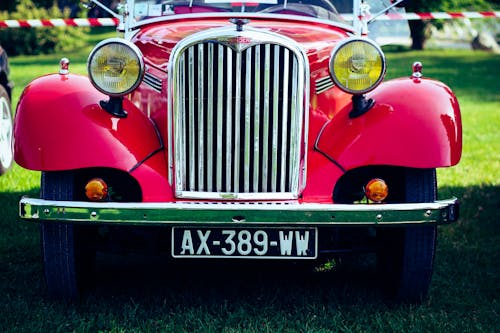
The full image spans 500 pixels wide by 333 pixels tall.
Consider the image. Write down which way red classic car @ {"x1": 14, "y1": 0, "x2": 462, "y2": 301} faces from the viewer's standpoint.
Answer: facing the viewer

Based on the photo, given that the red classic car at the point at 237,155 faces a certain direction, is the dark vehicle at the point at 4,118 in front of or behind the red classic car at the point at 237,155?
behind

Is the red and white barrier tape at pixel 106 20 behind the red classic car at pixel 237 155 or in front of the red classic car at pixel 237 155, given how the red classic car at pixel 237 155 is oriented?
behind
